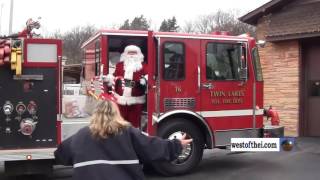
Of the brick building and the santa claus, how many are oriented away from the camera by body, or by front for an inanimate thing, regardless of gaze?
0

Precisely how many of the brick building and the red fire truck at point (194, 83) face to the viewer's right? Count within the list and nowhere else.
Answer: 1

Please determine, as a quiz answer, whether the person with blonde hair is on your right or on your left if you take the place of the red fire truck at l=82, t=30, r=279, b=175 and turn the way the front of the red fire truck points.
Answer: on your right

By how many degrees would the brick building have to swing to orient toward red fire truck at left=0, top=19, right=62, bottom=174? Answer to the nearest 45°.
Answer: approximately 45° to its right

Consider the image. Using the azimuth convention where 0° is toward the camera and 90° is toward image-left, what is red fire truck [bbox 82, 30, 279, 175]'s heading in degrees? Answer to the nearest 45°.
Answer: approximately 270°

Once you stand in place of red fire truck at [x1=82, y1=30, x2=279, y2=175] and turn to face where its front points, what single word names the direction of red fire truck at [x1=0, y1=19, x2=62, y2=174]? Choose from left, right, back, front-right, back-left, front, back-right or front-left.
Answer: back-right

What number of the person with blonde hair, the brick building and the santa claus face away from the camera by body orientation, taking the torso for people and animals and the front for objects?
1

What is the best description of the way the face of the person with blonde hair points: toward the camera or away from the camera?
away from the camera

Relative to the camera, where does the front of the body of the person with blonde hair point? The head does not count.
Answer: away from the camera

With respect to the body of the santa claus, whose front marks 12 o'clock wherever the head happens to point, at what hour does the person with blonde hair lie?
The person with blonde hair is roughly at 12 o'clock from the santa claus.

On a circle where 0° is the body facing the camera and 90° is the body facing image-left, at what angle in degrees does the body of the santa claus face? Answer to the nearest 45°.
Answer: approximately 0°
